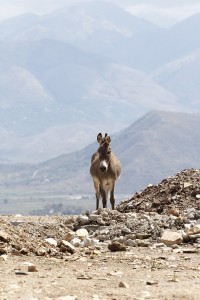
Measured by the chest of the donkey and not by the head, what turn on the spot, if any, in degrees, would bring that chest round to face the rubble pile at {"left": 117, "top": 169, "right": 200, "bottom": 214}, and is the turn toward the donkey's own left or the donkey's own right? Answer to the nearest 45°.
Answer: approximately 90° to the donkey's own left

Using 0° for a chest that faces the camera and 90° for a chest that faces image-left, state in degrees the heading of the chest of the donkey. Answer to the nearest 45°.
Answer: approximately 0°

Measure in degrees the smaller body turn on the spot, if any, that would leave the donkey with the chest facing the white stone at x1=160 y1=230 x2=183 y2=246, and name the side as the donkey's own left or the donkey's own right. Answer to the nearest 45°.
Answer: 0° — it already faces it

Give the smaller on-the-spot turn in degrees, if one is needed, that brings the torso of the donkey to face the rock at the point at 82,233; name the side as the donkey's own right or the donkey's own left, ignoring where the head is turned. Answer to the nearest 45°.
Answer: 0° — it already faces it

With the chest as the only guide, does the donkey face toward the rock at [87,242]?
yes

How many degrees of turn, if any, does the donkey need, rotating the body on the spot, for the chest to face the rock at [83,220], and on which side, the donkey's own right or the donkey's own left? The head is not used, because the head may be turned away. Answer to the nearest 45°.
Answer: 0° — it already faces it
